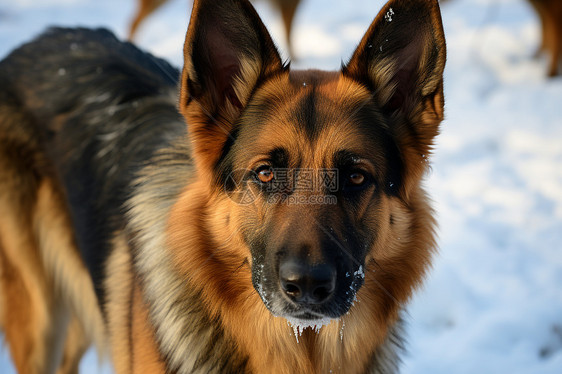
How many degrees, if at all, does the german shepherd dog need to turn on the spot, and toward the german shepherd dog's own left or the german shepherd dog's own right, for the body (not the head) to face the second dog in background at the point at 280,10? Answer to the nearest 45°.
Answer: approximately 135° to the german shepherd dog's own left

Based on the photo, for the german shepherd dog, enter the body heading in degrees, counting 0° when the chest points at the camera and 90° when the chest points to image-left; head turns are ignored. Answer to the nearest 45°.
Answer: approximately 315°
